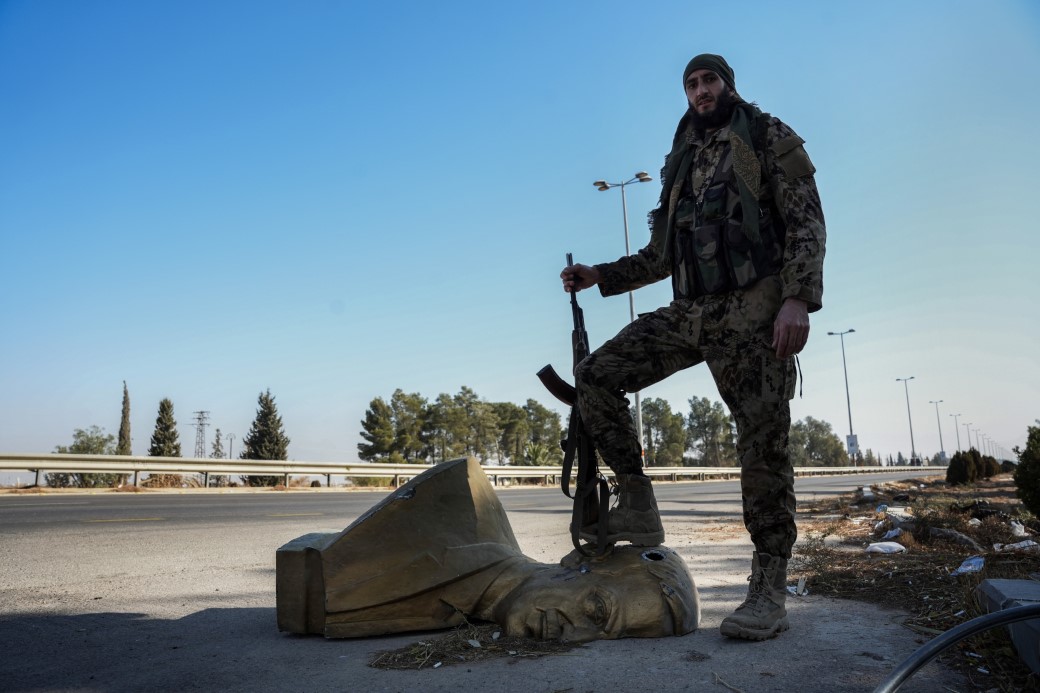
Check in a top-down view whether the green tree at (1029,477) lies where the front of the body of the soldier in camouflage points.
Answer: no

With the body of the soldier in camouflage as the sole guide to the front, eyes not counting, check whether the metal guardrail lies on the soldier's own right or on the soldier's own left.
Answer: on the soldier's own right

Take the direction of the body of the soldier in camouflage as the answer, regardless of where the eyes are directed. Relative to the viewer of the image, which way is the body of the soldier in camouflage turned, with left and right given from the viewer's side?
facing the viewer and to the left of the viewer
